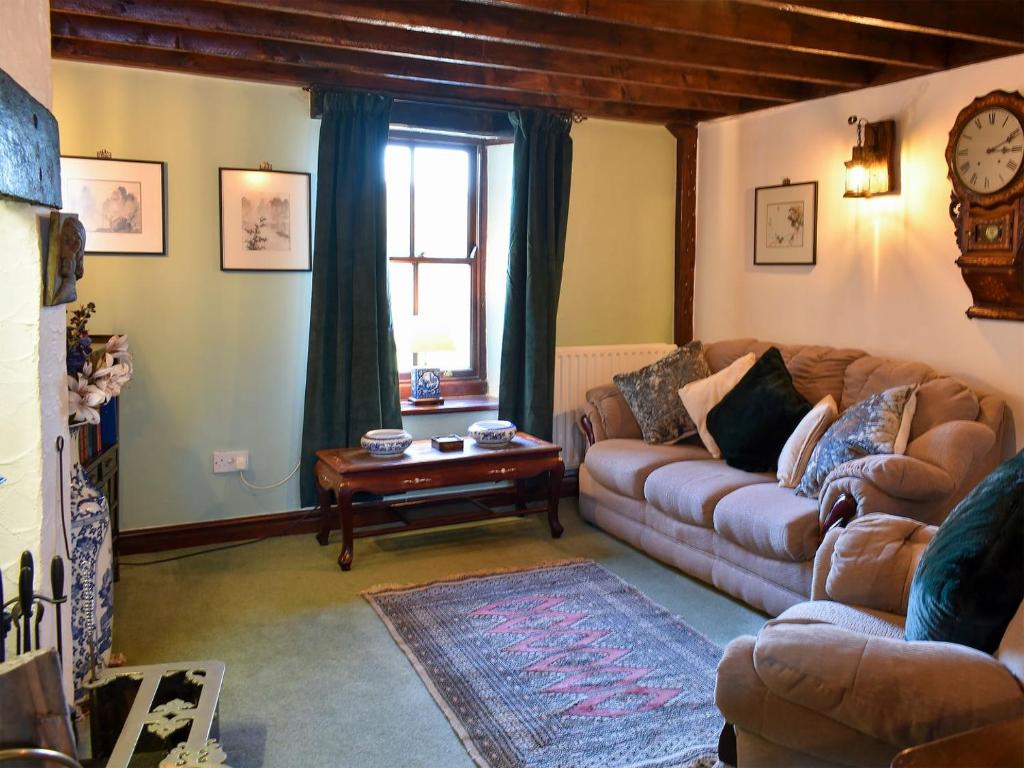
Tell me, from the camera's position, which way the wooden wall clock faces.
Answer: facing the viewer and to the left of the viewer

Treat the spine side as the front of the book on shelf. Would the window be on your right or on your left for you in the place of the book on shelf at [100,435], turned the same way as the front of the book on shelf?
on your left

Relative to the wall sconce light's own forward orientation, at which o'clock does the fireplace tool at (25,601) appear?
The fireplace tool is roughly at 11 o'clock from the wall sconce light.

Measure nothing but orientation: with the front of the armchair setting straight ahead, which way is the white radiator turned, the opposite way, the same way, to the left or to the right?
to the left

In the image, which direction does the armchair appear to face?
to the viewer's left

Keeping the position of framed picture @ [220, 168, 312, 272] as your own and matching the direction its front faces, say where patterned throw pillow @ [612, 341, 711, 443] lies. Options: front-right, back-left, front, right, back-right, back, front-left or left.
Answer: left

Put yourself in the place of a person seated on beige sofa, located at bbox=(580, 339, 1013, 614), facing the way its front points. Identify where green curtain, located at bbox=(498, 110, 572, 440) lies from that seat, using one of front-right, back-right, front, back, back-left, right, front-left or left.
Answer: right

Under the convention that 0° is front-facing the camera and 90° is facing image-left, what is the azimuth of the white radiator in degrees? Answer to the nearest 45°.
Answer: approximately 0°

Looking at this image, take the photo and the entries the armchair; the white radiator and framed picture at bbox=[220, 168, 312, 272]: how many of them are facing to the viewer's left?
1

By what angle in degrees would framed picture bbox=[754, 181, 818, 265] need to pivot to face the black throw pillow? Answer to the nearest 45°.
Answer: approximately 45° to its left

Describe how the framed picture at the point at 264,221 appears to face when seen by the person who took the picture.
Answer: facing the viewer

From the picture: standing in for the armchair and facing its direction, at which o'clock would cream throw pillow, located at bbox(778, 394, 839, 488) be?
The cream throw pillow is roughly at 3 o'clock from the armchair.

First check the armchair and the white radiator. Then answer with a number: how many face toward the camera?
1

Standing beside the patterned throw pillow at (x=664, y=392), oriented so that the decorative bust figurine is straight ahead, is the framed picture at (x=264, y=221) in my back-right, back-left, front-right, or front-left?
front-right

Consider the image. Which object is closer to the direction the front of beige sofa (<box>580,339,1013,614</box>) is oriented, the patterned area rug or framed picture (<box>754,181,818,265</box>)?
the patterned area rug
